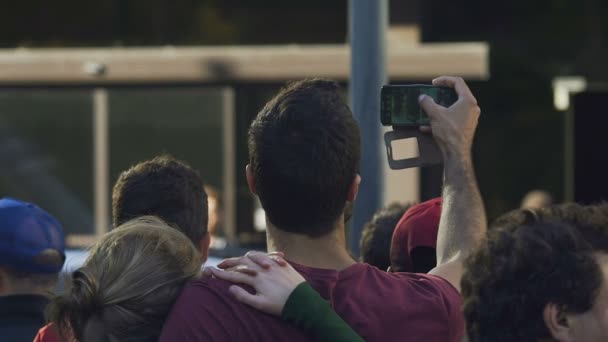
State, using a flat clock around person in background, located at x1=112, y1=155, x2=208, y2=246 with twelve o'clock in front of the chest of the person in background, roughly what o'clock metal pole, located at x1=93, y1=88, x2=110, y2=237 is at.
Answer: The metal pole is roughly at 12 o'clock from the person in background.

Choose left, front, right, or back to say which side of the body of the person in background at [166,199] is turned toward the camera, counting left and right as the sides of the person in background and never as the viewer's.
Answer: back

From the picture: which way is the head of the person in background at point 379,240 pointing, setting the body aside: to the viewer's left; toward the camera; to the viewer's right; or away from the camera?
away from the camera

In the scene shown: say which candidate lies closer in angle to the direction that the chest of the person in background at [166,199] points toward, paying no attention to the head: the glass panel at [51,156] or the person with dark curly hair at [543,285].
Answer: the glass panel

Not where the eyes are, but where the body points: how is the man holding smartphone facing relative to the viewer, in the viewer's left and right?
facing away from the viewer

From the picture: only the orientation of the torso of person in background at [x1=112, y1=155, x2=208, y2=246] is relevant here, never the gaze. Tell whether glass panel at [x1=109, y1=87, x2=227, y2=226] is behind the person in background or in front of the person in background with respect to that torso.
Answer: in front

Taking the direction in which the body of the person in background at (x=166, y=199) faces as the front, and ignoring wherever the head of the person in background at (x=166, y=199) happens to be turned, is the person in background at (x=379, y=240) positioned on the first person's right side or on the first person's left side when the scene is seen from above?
on the first person's right side

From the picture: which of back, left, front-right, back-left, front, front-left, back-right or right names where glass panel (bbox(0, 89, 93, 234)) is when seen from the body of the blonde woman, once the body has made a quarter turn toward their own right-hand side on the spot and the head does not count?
back-left

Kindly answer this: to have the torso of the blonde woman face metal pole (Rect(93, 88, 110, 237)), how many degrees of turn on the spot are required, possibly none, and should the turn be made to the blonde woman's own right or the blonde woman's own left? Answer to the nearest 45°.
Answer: approximately 45° to the blonde woman's own left

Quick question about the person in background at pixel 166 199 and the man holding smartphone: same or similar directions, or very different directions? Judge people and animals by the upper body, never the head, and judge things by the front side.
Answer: same or similar directions

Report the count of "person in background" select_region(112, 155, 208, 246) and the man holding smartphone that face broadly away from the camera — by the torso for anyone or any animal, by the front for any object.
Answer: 2

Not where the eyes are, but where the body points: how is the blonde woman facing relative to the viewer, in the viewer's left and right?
facing away from the viewer and to the right of the viewer

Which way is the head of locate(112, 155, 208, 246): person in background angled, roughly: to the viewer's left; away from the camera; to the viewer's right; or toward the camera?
away from the camera
